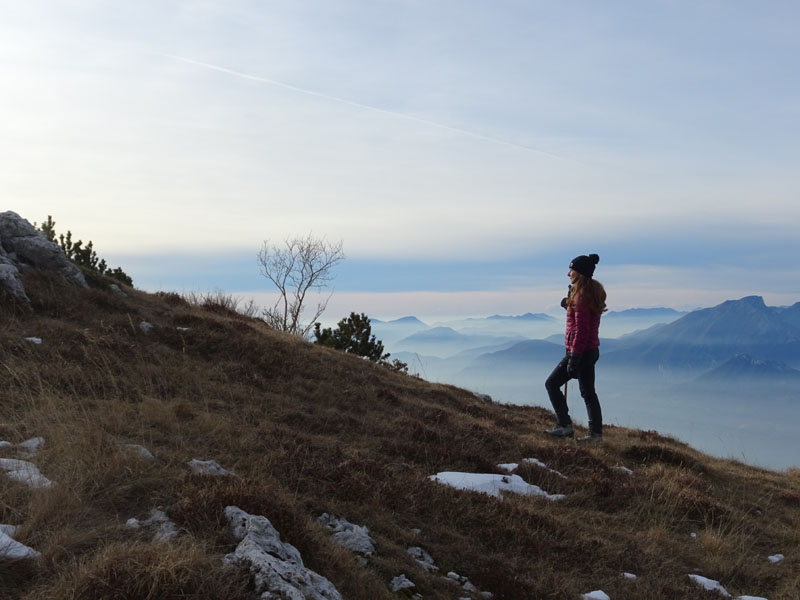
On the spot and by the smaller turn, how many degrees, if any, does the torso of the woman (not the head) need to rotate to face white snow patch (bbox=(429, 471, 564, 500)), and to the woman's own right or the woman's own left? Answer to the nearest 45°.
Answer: approximately 90° to the woman's own left

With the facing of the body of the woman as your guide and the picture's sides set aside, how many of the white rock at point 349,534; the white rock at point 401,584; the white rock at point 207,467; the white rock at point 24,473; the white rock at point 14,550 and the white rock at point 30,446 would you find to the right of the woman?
0

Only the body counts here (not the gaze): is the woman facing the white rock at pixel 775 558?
no

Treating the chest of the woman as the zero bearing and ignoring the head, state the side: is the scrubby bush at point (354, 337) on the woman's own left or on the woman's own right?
on the woman's own right

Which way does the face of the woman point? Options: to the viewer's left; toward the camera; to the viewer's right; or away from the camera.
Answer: to the viewer's left

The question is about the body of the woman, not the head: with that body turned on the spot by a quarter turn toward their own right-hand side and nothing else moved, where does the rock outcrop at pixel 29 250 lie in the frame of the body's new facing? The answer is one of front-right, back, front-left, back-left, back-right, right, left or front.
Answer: left

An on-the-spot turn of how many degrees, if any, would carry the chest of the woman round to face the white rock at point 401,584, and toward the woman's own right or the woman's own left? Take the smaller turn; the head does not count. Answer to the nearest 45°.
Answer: approximately 90° to the woman's own left

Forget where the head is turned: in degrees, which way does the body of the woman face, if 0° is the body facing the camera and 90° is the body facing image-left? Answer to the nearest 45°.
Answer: approximately 90°

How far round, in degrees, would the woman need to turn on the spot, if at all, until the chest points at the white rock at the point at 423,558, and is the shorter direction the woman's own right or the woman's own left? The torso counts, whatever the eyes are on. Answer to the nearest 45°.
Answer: approximately 90° to the woman's own left
